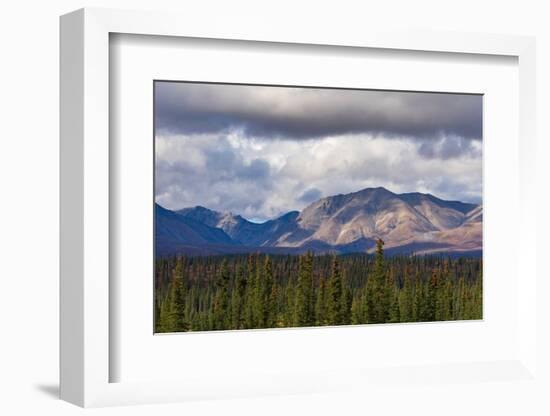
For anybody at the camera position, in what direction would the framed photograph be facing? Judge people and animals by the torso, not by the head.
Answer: facing the viewer and to the right of the viewer
